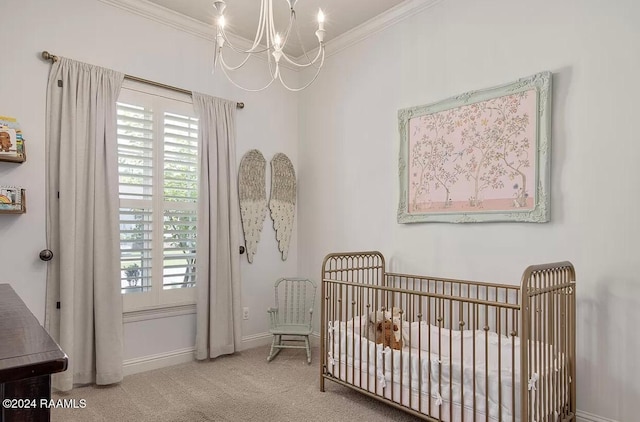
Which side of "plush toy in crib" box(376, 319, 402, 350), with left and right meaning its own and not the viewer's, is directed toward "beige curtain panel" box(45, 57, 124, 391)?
right

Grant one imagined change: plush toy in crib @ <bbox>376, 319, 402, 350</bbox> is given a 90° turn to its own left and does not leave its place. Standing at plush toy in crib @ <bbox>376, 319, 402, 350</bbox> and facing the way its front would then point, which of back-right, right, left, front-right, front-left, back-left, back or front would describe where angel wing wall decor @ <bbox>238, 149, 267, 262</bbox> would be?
back-left

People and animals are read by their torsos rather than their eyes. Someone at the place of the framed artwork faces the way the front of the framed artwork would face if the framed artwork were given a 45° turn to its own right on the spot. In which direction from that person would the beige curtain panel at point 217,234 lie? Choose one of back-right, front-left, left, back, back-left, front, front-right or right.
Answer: front

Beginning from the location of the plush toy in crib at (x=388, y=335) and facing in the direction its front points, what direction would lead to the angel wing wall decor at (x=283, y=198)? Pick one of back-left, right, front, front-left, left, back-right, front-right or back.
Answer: back-right

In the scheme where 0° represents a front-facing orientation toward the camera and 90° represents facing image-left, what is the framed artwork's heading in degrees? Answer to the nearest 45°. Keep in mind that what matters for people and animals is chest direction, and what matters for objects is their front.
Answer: approximately 45°

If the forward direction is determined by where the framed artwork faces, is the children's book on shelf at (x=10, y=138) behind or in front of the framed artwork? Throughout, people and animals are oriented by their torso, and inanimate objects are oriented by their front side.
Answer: in front

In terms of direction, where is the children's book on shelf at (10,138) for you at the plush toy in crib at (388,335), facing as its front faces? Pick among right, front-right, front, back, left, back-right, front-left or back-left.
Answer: right

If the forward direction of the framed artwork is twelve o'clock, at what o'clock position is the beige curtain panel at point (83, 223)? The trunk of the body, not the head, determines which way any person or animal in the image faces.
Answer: The beige curtain panel is roughly at 1 o'clock from the framed artwork.

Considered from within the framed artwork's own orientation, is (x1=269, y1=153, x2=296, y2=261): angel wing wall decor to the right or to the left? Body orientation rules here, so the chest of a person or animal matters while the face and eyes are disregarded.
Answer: on its right

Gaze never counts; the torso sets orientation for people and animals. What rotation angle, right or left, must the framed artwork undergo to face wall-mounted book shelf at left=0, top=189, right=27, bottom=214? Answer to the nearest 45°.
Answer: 0° — it already faces it

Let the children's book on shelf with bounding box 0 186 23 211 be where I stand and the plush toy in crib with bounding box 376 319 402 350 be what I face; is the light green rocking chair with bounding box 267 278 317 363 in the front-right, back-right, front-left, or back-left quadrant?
front-left

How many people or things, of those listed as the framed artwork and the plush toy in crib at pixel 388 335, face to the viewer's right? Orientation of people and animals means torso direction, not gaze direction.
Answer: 0

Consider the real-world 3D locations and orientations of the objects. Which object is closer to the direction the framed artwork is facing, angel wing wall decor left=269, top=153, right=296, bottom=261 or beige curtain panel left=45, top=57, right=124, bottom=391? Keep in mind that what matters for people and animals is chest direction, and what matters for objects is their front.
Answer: the beige curtain panel

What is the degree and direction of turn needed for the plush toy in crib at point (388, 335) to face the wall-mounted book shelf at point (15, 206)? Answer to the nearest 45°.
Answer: approximately 90° to its right

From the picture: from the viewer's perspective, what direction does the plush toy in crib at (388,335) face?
toward the camera

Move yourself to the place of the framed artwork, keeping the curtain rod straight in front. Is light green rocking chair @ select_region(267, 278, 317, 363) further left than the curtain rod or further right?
right
